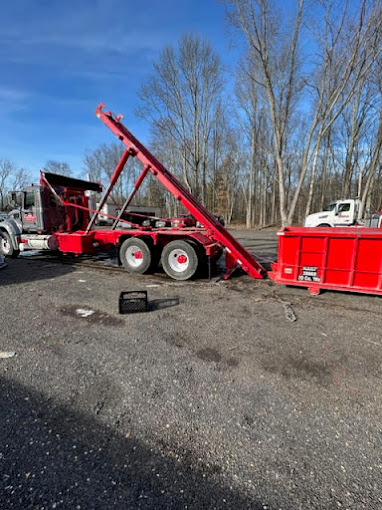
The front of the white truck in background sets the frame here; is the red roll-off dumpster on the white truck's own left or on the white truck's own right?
on the white truck's own left

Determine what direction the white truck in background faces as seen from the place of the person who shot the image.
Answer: facing to the left of the viewer
